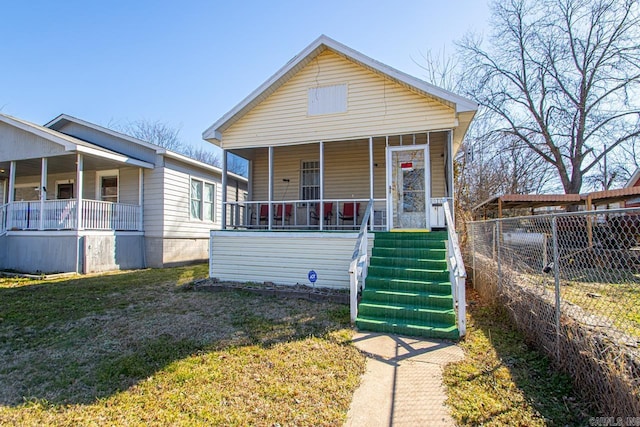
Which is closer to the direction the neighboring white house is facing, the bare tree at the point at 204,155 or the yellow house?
the yellow house

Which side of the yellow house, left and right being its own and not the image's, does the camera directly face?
front

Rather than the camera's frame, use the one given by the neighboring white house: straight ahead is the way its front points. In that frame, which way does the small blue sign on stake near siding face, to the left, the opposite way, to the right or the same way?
the same way

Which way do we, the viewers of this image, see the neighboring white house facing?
facing the viewer and to the left of the viewer

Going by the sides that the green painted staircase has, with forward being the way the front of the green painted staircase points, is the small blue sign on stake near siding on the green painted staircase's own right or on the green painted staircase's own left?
on the green painted staircase's own right

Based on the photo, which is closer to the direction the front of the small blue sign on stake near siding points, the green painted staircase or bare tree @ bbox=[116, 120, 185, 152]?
the green painted staircase

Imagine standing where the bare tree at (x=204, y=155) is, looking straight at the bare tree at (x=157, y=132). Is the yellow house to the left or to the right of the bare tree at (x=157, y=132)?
left

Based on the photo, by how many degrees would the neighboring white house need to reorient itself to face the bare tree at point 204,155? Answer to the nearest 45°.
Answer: approximately 135° to its right

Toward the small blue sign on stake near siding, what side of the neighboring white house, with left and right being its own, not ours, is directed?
left

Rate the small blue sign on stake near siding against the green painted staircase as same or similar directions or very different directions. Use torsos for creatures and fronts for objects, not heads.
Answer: same or similar directions

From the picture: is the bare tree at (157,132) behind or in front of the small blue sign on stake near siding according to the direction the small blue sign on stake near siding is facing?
behind

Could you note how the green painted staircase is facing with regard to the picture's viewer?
facing the viewer

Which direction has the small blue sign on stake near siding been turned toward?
toward the camera

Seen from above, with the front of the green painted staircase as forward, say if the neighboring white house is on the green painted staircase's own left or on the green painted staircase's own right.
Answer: on the green painted staircase's own right

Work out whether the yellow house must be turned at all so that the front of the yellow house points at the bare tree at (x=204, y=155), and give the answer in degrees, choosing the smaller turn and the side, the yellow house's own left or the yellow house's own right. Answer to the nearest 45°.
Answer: approximately 135° to the yellow house's own right

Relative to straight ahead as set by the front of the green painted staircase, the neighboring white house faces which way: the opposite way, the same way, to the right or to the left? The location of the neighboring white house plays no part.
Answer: the same way

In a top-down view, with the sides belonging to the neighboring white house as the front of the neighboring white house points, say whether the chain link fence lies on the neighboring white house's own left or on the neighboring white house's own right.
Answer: on the neighboring white house's own left
